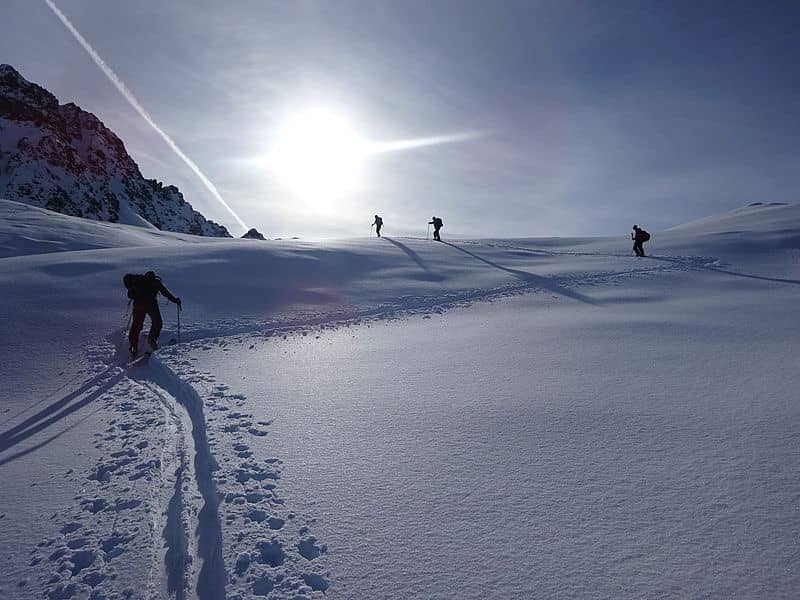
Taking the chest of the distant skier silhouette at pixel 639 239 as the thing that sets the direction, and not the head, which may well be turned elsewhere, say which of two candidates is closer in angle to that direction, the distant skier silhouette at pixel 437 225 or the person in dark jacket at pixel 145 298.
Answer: the distant skier silhouette

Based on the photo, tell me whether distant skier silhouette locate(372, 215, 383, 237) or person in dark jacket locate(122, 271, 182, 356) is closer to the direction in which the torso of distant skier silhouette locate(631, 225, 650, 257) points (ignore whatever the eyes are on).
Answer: the distant skier silhouette

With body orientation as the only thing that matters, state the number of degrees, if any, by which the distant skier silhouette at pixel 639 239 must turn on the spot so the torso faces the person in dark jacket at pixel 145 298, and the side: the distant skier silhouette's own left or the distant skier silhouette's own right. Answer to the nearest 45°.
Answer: approximately 45° to the distant skier silhouette's own left

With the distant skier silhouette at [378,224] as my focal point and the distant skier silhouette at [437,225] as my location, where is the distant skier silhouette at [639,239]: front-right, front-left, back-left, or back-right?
back-left

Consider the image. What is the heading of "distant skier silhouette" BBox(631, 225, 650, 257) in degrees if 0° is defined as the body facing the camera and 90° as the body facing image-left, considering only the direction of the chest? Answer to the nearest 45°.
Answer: approximately 90°

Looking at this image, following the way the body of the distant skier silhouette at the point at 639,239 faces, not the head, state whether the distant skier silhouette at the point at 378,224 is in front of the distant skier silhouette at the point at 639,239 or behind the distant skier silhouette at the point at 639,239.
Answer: in front
